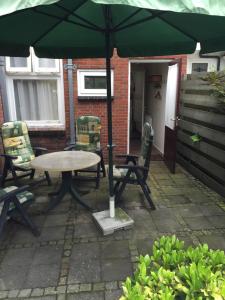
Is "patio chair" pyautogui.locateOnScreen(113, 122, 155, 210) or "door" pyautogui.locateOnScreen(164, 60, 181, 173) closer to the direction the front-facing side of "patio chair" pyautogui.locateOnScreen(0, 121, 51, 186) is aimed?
the patio chair

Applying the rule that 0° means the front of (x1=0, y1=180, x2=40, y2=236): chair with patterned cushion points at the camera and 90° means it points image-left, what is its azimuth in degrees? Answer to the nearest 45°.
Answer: approximately 270°

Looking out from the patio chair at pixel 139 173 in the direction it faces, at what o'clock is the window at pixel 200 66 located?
The window is roughly at 4 o'clock from the patio chair.

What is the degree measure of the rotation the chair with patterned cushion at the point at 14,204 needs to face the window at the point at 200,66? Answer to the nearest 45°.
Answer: approximately 45° to its left

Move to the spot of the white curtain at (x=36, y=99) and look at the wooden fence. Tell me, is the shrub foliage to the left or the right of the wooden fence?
right

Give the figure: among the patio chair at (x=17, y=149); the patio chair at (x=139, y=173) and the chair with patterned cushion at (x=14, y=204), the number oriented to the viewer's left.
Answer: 1

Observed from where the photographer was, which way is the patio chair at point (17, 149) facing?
facing the viewer and to the right of the viewer

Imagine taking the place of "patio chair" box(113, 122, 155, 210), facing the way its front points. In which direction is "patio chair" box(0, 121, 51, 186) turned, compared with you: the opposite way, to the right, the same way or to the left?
the opposite way

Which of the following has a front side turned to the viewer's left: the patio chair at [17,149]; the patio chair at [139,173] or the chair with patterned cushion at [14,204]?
the patio chair at [139,173]

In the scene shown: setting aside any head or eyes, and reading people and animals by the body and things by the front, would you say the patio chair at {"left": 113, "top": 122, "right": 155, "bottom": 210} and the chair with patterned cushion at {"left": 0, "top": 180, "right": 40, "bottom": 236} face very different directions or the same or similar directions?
very different directions

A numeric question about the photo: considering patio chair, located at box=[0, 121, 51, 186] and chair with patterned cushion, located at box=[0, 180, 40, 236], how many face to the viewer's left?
0

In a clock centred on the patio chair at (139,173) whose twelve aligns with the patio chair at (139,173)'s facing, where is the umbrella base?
The umbrella base is roughly at 10 o'clock from the patio chair.

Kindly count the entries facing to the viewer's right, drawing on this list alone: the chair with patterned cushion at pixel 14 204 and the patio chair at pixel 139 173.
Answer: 1

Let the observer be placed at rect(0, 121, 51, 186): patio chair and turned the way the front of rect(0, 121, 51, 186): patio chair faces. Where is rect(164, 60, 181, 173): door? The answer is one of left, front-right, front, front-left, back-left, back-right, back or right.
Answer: front-left

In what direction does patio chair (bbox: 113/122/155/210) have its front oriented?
to the viewer's left
